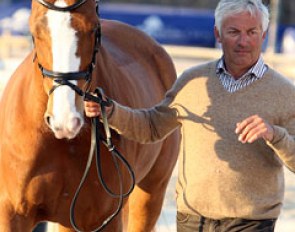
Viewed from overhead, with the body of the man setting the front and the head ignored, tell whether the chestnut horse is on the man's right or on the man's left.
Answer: on the man's right

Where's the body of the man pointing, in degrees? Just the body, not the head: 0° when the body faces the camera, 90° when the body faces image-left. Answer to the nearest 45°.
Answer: approximately 0°
